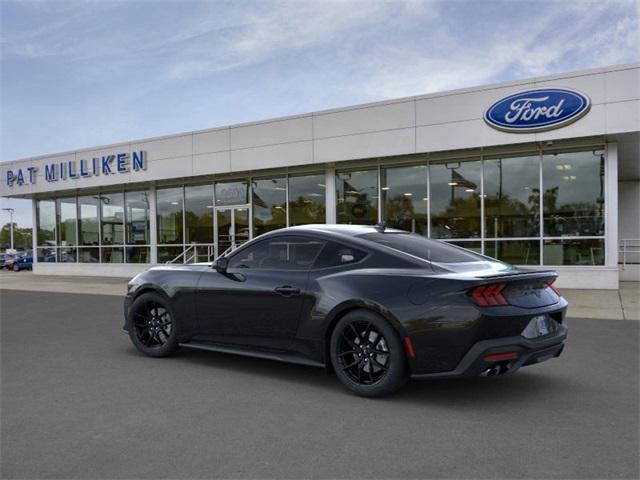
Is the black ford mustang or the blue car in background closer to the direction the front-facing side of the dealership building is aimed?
the black ford mustang

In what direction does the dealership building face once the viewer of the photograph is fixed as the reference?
facing the viewer and to the left of the viewer

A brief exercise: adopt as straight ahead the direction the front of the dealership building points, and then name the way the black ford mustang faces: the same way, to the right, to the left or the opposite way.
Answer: to the right

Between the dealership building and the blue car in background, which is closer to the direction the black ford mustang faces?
the blue car in background

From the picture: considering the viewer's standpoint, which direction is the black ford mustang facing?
facing away from the viewer and to the left of the viewer

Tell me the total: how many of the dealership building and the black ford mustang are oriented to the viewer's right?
0

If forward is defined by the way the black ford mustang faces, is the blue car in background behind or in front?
in front

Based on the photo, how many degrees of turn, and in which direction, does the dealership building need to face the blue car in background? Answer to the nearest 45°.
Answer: approximately 90° to its right
